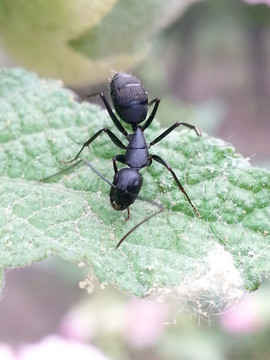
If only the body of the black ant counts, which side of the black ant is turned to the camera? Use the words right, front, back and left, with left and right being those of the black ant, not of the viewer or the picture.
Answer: front
